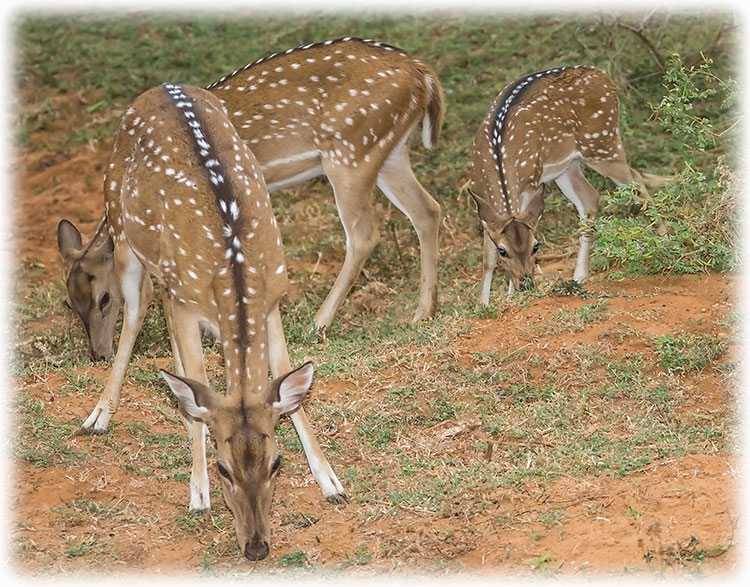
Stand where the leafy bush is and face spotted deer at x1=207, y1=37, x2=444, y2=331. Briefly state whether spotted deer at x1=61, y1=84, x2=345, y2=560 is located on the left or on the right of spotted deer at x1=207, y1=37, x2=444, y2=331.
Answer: left

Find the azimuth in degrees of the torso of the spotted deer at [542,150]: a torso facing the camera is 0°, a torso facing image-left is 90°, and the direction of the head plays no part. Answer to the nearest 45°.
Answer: approximately 45°

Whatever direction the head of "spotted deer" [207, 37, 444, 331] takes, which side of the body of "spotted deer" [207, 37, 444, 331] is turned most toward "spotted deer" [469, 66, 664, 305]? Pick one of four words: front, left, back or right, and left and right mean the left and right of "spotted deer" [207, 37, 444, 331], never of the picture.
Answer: back

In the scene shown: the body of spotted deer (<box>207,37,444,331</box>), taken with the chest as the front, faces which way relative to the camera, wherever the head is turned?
to the viewer's left
